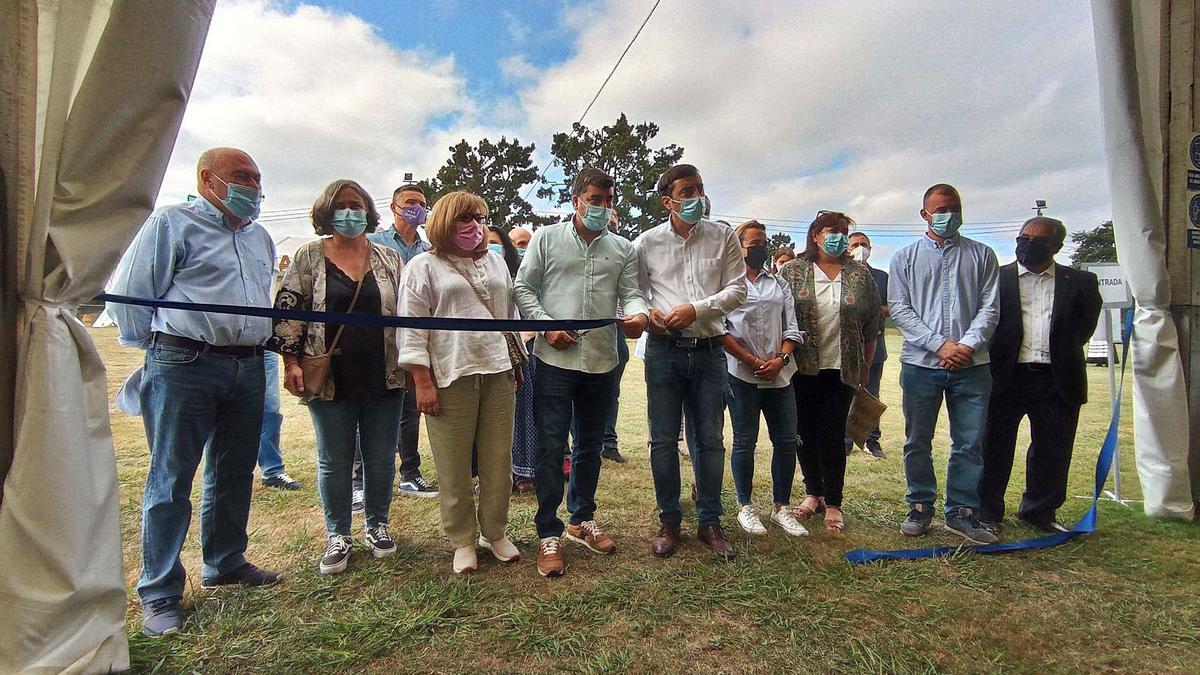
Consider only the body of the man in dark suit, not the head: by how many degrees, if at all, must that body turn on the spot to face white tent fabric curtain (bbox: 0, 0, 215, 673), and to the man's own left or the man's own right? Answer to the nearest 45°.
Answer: approximately 45° to the man's own right

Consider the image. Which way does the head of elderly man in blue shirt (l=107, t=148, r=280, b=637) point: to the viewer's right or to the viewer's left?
to the viewer's right

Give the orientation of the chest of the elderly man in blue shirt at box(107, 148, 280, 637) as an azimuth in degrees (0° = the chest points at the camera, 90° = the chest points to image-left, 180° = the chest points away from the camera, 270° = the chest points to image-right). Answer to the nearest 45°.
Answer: approximately 315°

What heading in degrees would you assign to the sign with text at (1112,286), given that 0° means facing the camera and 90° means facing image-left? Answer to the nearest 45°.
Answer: approximately 0°

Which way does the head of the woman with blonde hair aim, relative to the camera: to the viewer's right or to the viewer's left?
to the viewer's right
